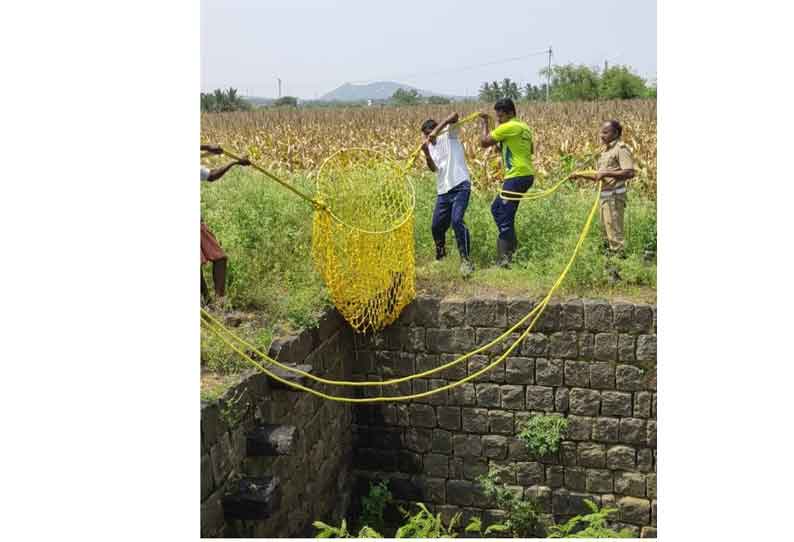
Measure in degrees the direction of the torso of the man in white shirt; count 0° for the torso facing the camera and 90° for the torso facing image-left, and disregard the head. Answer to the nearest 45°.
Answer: approximately 45°

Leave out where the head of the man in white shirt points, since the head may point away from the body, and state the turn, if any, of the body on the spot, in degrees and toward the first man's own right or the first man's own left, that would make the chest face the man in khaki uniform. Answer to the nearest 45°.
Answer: approximately 135° to the first man's own left

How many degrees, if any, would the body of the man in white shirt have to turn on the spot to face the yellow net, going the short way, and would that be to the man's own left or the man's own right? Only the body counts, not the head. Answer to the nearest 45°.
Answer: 0° — they already face it
